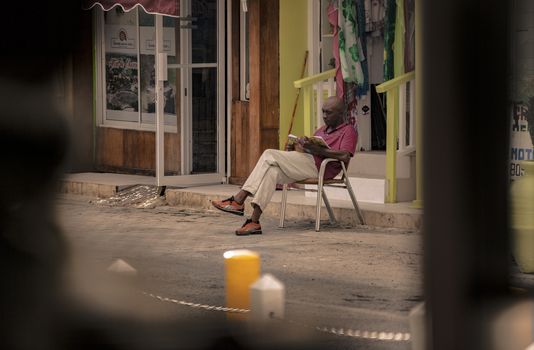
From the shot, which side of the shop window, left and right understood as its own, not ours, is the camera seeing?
front

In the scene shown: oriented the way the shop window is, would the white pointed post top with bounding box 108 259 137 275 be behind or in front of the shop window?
in front

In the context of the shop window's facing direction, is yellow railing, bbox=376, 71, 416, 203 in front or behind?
in front

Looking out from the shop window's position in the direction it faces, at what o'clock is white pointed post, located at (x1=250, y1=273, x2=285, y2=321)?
The white pointed post is roughly at 12 o'clock from the shop window.

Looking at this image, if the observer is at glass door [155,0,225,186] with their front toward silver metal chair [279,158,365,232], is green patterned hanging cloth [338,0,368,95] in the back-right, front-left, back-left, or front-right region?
front-left

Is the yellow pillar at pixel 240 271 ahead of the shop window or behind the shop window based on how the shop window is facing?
ahead

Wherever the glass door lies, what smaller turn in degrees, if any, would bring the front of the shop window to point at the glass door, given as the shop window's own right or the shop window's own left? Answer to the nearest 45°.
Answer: approximately 45° to the shop window's own left

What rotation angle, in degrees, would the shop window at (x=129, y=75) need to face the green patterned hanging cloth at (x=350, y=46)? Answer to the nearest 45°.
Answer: approximately 45° to its left
